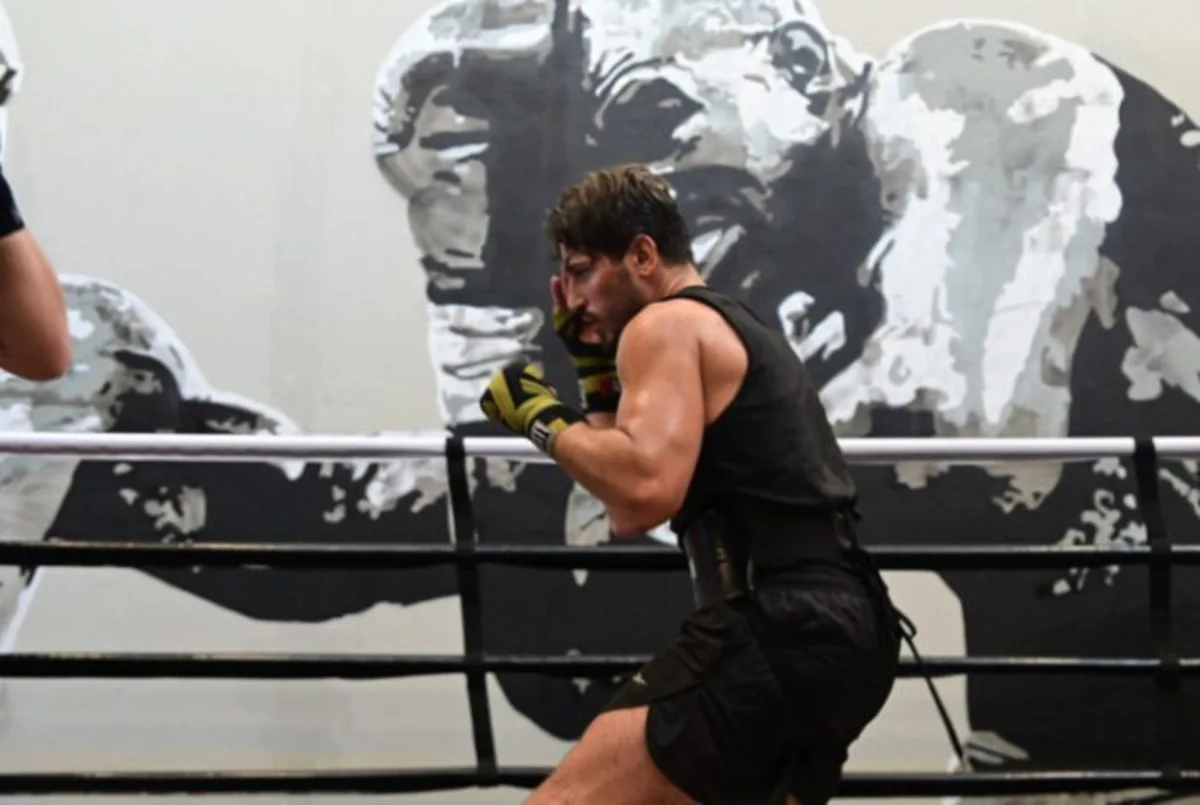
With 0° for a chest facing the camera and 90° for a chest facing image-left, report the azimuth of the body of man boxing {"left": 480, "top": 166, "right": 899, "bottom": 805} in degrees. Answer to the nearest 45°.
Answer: approximately 90°
